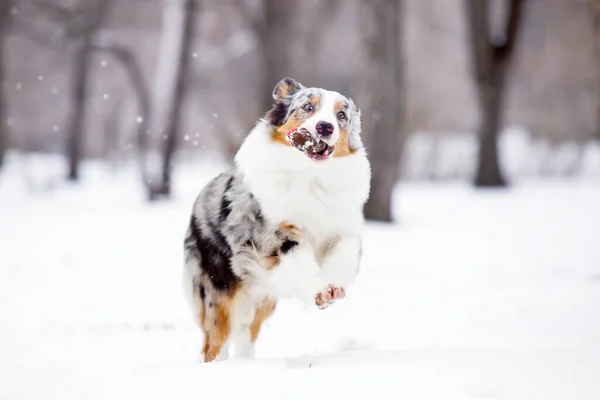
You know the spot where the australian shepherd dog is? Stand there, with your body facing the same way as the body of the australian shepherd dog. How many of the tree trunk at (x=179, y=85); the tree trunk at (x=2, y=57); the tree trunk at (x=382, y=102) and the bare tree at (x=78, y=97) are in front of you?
0

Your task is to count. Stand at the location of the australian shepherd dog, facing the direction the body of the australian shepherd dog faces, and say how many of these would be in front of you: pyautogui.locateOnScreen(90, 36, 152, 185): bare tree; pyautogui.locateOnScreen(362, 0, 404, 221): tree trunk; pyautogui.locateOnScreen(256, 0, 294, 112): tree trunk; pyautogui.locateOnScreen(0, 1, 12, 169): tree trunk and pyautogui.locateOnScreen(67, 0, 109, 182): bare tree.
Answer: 0

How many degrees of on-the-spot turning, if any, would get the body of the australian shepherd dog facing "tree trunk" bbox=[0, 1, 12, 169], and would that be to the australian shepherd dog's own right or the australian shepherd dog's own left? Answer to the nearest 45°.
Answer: approximately 180°

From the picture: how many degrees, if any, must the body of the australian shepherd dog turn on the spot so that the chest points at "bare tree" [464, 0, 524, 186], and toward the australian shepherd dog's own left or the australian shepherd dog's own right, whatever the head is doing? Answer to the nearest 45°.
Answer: approximately 135° to the australian shepherd dog's own left

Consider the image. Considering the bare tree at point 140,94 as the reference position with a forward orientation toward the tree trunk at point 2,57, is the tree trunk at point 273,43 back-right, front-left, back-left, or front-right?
back-right

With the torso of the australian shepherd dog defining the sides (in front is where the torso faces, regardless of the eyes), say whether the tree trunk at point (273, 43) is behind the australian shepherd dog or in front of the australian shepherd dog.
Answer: behind

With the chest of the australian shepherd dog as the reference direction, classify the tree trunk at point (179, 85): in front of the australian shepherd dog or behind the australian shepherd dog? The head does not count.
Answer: behind

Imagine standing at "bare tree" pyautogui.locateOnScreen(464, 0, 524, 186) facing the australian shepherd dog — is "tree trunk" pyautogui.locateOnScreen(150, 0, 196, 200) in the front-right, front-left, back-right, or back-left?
front-right

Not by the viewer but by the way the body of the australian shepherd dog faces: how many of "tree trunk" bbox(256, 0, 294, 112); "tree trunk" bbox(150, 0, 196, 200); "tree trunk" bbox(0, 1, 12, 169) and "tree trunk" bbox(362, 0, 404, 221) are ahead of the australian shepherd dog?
0

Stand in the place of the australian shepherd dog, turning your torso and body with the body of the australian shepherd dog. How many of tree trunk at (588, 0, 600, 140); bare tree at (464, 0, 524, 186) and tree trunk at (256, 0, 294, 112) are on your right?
0

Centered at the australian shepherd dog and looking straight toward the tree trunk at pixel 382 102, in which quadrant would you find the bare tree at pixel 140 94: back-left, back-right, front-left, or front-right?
front-left

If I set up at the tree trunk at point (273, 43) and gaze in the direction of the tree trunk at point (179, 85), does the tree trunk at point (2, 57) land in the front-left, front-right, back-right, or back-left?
front-right

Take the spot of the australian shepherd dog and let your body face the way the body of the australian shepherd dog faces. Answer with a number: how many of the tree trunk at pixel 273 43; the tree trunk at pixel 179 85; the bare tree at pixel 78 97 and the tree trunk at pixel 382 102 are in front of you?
0

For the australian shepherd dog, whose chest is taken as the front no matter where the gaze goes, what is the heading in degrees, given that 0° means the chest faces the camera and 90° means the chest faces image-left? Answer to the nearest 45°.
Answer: approximately 315°

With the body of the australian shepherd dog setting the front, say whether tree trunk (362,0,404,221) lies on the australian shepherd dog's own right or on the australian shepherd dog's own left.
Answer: on the australian shepherd dog's own left

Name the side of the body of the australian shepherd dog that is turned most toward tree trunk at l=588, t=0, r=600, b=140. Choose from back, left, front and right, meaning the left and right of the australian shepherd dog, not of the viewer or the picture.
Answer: left

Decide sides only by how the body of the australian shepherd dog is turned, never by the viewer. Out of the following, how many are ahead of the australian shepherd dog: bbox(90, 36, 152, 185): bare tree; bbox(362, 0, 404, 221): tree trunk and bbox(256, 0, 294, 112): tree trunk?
0
